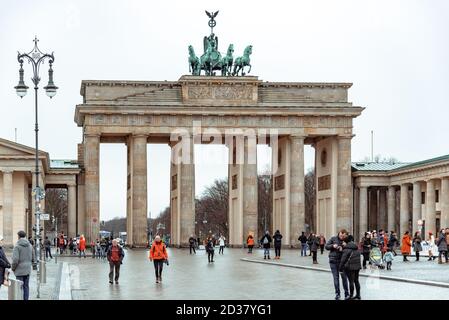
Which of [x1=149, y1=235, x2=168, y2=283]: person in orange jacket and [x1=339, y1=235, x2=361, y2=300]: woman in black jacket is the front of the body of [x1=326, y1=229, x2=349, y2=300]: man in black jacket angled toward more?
the woman in black jacket

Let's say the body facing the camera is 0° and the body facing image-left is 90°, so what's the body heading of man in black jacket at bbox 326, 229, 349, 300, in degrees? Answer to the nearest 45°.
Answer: approximately 315°
